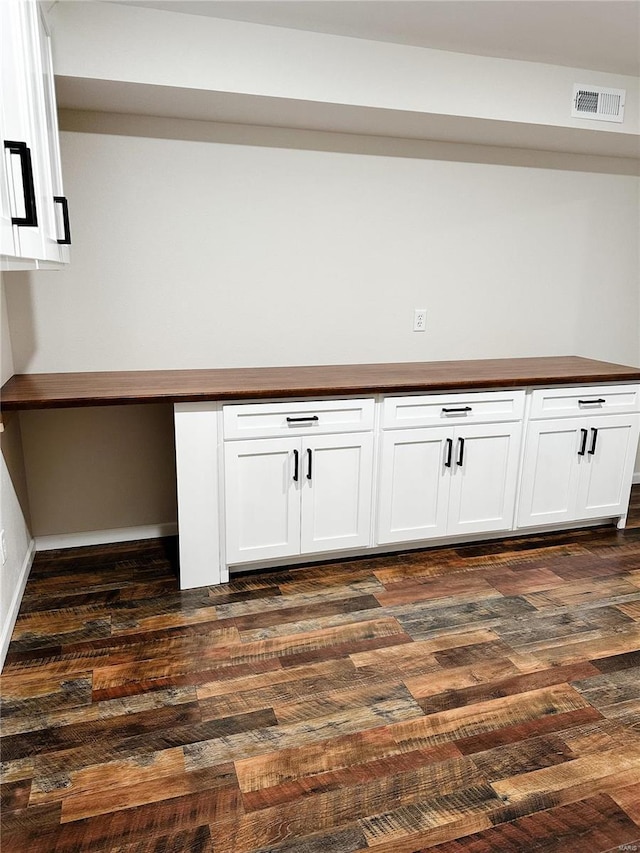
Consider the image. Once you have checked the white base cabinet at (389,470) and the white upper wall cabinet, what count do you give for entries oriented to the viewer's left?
0

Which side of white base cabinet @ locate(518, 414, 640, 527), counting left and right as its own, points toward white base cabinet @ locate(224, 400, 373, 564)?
right

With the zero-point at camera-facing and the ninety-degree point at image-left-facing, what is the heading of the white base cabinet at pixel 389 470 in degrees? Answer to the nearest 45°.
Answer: approximately 315°

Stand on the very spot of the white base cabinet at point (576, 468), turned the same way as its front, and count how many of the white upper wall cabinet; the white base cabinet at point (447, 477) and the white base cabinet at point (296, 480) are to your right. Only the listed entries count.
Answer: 3

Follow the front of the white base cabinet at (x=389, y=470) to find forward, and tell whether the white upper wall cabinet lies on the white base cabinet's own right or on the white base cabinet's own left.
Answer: on the white base cabinet's own right

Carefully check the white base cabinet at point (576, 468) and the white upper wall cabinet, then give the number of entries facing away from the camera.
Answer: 0

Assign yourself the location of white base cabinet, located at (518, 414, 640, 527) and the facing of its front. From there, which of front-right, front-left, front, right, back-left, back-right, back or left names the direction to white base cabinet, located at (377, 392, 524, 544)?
right

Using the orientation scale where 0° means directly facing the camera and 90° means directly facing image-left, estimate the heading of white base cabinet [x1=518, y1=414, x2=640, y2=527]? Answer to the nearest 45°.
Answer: approximately 315°
